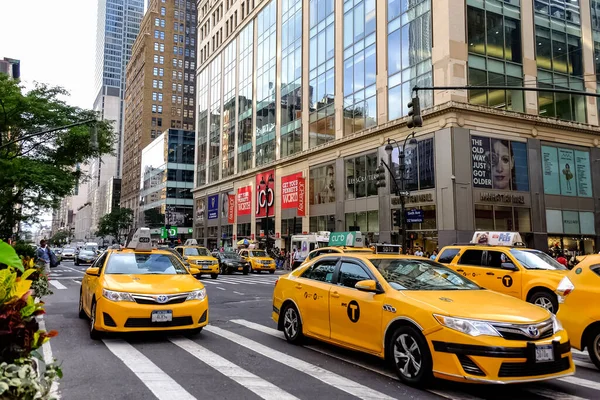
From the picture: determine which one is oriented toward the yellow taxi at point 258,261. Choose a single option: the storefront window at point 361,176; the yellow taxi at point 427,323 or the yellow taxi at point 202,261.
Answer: the storefront window

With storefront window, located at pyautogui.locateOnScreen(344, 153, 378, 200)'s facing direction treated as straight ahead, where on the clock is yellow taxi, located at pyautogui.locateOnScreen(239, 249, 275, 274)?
The yellow taxi is roughly at 12 o'clock from the storefront window.

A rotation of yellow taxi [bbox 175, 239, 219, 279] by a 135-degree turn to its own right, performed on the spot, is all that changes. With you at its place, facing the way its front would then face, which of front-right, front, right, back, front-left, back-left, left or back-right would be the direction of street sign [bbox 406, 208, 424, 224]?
back

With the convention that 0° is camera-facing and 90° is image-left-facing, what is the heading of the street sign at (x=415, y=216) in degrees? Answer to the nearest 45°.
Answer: approximately 0°

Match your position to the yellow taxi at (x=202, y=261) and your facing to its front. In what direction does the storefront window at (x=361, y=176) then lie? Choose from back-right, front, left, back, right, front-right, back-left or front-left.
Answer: left

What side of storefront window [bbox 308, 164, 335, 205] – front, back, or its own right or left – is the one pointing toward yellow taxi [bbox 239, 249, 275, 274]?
front

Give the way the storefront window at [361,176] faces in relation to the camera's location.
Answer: facing the viewer and to the left of the viewer

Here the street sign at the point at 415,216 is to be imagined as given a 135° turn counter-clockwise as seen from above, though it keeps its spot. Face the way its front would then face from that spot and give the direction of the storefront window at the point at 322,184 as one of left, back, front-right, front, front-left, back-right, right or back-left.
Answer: left

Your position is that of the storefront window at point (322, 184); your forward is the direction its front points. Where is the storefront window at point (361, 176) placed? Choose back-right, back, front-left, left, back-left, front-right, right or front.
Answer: left

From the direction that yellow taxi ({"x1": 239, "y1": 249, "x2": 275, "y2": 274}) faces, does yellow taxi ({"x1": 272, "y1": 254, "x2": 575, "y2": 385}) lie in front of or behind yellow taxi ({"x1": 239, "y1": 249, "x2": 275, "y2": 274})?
in front

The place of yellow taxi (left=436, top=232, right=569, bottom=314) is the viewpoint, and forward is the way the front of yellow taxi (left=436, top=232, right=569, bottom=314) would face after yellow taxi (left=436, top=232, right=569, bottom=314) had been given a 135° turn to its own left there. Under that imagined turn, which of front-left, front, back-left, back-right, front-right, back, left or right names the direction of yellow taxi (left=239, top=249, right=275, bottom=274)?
front-left

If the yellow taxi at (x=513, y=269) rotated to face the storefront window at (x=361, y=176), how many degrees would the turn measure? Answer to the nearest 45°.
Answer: approximately 180°
